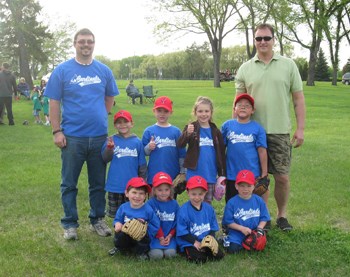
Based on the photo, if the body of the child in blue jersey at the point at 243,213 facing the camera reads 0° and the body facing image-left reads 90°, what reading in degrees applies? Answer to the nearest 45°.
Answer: approximately 0°

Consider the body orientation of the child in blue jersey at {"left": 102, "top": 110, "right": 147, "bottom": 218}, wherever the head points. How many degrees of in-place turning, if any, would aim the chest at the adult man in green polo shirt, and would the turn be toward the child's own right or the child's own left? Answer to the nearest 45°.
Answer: approximately 90° to the child's own left

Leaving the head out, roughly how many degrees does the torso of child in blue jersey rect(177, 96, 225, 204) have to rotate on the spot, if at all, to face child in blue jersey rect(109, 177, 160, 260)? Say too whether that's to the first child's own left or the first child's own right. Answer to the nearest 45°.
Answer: approximately 45° to the first child's own right

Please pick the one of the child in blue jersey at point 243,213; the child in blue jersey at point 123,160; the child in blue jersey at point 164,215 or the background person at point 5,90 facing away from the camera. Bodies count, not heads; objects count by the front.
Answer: the background person
